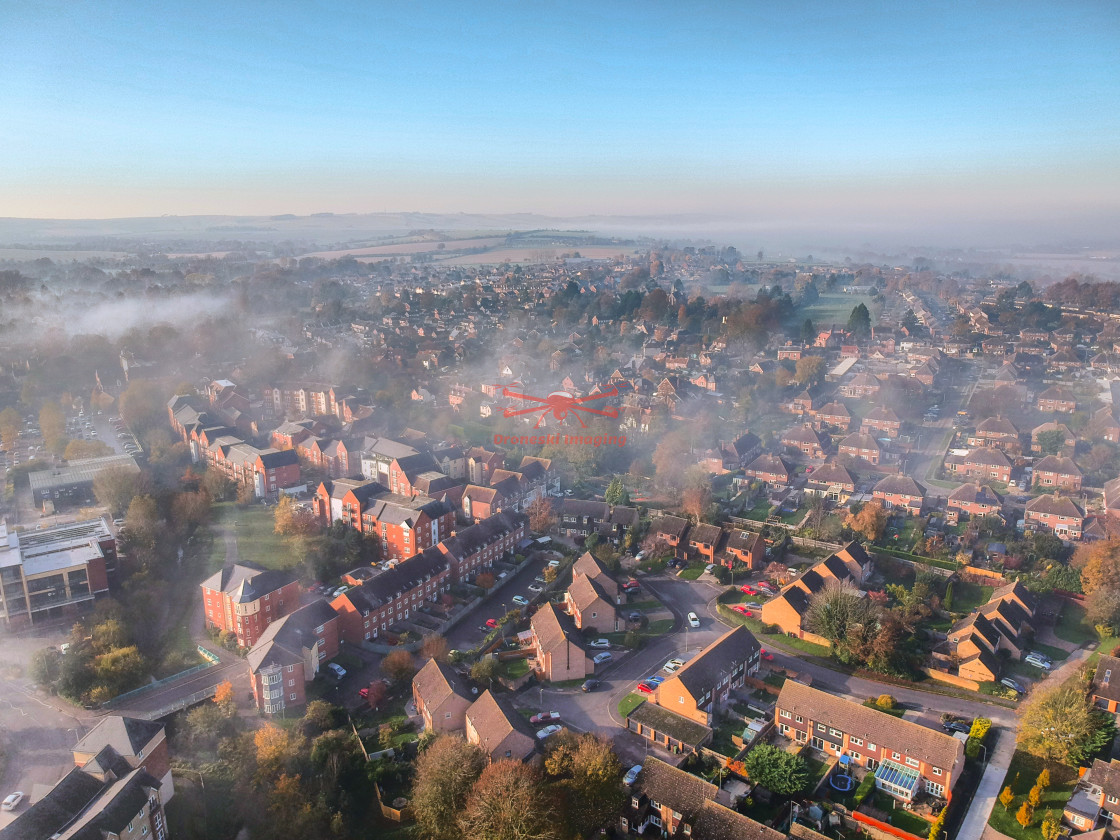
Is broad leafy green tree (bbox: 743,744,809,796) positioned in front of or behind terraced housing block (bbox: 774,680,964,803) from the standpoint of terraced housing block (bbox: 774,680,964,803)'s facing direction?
behind

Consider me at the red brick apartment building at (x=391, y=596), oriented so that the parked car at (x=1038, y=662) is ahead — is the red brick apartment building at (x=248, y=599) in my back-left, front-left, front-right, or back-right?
back-right

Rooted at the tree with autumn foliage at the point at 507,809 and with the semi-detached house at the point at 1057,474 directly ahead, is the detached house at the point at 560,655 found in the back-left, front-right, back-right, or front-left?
front-left

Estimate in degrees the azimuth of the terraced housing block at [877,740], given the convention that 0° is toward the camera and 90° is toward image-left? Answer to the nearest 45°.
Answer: approximately 225°

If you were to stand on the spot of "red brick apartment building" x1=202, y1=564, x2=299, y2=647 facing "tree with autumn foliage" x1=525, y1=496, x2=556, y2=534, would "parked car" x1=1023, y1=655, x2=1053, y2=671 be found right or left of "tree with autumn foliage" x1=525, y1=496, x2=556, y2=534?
right

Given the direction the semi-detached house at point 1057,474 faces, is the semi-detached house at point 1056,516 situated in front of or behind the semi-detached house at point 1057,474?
in front

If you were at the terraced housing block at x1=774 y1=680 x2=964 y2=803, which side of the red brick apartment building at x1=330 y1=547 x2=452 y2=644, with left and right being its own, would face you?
back

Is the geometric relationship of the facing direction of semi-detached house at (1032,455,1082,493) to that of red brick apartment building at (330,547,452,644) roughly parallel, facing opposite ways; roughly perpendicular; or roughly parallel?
roughly perpendicular

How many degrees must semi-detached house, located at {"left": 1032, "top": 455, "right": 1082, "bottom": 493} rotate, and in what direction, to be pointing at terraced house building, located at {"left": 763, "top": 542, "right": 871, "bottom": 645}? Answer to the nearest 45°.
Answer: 0° — it already faces it

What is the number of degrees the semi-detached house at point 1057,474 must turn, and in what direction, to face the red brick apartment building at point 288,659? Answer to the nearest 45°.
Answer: approximately 45° to its right

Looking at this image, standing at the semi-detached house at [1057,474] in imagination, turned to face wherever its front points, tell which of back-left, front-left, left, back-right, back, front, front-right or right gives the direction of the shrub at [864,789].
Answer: front

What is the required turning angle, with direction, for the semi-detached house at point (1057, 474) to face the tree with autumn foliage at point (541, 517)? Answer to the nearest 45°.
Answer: approximately 45° to its right

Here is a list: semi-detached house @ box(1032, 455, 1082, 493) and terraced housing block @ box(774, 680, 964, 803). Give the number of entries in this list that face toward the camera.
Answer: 1

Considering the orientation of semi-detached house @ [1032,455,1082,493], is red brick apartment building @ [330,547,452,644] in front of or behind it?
in front

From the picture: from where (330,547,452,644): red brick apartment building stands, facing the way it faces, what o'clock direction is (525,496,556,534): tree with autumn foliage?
The tree with autumn foliage is roughly at 9 o'clock from the red brick apartment building.

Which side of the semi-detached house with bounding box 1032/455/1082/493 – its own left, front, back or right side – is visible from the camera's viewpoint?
front

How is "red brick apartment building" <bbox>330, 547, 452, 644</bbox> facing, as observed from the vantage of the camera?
facing the viewer and to the right of the viewer

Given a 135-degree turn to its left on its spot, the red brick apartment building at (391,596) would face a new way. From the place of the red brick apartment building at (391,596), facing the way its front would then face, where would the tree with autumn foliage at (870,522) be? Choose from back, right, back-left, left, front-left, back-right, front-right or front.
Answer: right

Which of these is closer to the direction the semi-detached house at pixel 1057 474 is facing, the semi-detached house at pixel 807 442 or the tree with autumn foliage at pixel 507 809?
the tree with autumn foliage

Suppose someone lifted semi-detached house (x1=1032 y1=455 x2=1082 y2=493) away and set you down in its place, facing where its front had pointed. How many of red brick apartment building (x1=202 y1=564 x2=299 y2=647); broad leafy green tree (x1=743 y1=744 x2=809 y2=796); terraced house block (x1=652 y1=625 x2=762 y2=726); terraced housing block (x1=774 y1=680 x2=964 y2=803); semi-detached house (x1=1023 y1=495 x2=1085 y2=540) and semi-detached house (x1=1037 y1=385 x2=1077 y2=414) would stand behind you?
1
